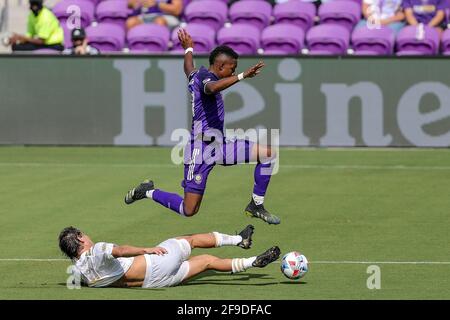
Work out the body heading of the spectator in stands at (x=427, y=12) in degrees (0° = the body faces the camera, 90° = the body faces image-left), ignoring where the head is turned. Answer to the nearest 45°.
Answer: approximately 0°

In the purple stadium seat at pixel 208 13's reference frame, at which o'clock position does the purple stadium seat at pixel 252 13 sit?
the purple stadium seat at pixel 252 13 is roughly at 9 o'clock from the purple stadium seat at pixel 208 13.

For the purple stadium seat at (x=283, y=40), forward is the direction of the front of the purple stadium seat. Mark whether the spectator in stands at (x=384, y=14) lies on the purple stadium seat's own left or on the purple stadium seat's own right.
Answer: on the purple stadium seat's own left

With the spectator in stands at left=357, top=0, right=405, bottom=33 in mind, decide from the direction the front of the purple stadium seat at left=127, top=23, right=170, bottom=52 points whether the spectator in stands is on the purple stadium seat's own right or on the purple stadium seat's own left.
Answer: on the purple stadium seat's own left

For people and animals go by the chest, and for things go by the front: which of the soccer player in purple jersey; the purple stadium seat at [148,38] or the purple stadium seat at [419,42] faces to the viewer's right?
the soccer player in purple jersey

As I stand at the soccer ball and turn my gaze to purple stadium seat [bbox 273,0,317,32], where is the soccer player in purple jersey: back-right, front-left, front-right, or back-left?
front-left

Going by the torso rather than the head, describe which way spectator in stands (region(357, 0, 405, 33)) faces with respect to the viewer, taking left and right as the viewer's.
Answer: facing the viewer

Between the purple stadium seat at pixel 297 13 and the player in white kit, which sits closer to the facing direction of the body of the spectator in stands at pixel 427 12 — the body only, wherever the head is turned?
the player in white kit

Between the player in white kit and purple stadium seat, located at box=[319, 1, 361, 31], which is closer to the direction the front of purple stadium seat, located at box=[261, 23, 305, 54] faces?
the player in white kit

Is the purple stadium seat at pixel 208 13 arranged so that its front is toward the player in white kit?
yes

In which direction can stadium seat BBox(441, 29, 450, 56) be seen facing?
toward the camera

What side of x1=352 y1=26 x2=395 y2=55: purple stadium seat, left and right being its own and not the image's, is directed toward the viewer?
front
